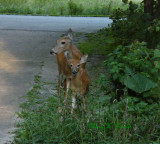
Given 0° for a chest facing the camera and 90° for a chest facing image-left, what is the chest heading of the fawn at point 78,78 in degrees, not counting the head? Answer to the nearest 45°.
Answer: approximately 0°
